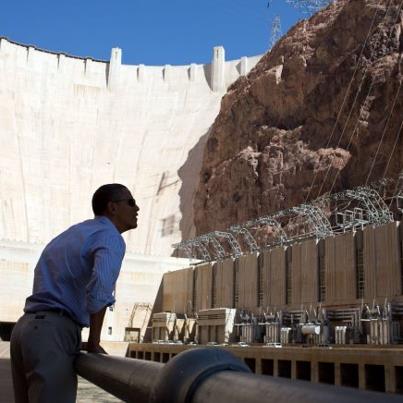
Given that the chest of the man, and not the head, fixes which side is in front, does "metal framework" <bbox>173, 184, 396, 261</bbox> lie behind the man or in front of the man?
in front

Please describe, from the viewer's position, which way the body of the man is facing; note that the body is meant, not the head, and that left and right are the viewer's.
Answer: facing away from the viewer and to the right of the viewer

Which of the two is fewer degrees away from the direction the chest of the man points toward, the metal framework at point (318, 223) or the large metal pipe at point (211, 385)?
the metal framework

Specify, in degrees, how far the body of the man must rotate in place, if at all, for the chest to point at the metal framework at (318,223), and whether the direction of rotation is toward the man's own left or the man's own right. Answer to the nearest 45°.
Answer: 0° — they already face it

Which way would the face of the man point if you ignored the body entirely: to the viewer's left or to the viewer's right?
to the viewer's right
